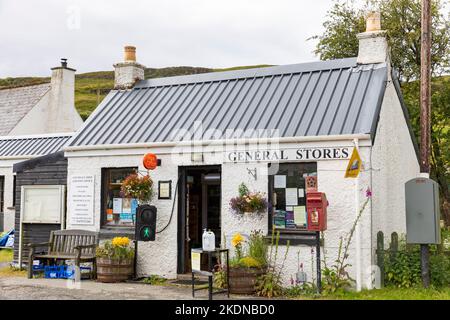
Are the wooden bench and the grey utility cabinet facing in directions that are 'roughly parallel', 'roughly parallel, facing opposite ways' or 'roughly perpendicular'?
roughly parallel

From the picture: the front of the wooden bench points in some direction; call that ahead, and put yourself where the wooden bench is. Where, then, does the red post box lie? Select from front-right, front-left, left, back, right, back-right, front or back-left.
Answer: left

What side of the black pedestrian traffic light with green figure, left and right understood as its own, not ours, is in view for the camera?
front

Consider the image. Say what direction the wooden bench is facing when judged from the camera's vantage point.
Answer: facing the viewer and to the left of the viewer

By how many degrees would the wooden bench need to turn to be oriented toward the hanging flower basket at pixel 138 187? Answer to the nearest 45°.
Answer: approximately 90° to its left

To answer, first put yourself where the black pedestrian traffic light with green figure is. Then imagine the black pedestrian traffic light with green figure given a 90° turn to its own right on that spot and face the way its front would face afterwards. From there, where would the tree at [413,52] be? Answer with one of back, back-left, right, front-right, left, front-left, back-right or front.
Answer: back-right

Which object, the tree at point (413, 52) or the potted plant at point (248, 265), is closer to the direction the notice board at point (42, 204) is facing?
the potted plant

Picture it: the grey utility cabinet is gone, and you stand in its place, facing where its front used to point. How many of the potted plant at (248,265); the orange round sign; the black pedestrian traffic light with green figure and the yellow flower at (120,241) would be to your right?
4

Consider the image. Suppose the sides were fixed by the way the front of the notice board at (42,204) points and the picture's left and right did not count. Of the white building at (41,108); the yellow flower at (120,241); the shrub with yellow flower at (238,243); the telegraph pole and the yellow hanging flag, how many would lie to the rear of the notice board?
1

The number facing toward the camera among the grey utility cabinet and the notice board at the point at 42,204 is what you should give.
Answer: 2

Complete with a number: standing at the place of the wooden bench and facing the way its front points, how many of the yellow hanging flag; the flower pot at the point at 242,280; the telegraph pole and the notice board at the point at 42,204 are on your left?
3

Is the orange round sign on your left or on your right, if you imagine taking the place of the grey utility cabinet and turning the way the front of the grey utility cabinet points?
on your right

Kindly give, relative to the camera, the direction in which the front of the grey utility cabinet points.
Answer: facing the viewer
